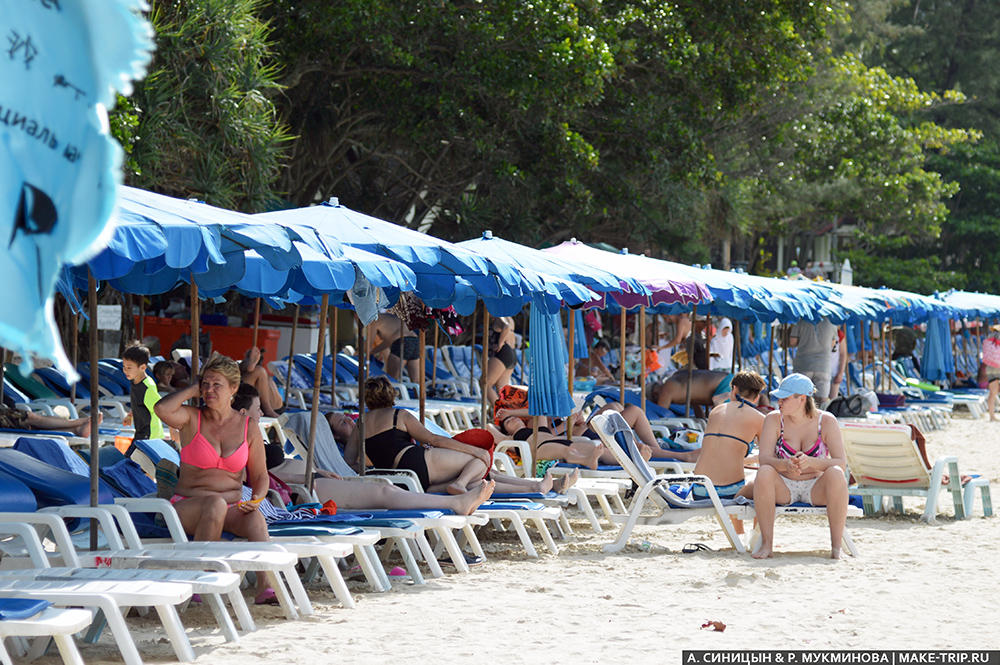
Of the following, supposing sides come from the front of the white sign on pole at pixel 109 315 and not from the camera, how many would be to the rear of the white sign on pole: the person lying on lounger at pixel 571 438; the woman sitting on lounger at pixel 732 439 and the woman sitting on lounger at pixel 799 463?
0

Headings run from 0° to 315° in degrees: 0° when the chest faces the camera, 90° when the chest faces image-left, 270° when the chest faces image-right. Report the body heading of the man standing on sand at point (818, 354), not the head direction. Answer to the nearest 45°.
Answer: approximately 180°

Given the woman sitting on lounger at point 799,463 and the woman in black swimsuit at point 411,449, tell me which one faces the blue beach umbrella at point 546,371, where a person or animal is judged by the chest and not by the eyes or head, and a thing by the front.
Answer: the woman in black swimsuit

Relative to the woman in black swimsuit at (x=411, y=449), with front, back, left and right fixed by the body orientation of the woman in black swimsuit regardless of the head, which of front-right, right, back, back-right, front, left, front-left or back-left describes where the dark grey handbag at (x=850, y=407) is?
front

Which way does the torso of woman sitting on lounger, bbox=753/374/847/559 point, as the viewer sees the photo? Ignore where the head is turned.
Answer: toward the camera

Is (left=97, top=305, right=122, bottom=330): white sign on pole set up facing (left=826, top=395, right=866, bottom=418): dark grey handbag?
no

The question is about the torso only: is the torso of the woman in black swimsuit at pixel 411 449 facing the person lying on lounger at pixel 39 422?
no

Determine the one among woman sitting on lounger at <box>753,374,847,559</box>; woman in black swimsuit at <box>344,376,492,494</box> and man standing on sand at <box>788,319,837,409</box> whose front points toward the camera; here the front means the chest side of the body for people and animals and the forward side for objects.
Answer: the woman sitting on lounger

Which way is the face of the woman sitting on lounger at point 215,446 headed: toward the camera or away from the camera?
toward the camera

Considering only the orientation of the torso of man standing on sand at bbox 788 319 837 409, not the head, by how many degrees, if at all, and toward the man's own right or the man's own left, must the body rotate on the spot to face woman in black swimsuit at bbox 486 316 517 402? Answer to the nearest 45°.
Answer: approximately 135° to the man's own left

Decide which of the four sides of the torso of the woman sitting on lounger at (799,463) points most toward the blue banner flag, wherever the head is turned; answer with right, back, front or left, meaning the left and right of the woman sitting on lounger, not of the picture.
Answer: front

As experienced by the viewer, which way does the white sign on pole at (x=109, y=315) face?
facing the viewer

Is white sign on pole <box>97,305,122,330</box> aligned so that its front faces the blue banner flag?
yes

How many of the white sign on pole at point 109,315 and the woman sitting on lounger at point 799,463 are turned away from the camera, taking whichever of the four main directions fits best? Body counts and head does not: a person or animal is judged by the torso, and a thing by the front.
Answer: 0

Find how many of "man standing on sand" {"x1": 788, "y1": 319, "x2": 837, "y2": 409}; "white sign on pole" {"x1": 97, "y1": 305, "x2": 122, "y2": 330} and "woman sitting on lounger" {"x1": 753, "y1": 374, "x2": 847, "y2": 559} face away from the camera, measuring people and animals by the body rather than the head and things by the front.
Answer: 1

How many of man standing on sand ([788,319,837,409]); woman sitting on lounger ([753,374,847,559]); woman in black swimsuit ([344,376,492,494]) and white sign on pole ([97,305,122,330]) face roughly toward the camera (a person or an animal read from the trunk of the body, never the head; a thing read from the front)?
2
